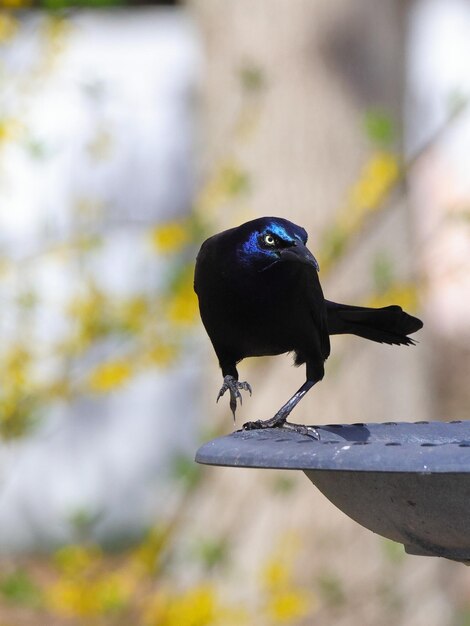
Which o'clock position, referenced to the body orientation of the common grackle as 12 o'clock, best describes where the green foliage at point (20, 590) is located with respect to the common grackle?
The green foliage is roughly at 3 o'clock from the common grackle.

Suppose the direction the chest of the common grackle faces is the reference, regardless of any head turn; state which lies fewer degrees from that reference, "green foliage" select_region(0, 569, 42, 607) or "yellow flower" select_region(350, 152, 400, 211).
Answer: the green foliage

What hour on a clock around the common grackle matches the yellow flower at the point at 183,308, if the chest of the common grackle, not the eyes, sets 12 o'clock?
The yellow flower is roughly at 4 o'clock from the common grackle.

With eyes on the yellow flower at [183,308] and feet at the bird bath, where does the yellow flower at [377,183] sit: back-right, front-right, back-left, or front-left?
front-right

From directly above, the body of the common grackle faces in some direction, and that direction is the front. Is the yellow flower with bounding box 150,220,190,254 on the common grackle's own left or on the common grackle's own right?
on the common grackle's own right

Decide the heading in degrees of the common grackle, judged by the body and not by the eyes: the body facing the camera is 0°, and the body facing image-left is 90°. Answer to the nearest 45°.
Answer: approximately 45°

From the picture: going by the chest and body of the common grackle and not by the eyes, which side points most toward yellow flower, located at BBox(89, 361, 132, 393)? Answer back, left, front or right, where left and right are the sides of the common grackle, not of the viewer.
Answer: right
